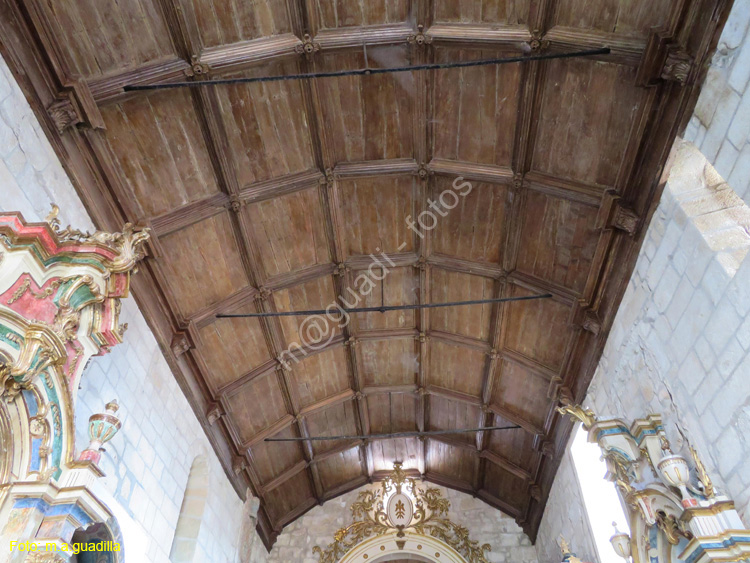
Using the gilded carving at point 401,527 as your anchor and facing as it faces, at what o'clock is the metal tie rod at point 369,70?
The metal tie rod is roughly at 12 o'clock from the gilded carving.

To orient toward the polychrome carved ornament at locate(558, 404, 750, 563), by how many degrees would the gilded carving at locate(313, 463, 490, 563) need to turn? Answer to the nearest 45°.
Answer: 0° — it already faces it

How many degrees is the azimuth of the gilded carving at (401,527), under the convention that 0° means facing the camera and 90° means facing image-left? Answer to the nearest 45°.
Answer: approximately 0°

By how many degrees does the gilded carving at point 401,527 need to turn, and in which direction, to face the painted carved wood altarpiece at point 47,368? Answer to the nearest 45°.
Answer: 0° — it already faces it
